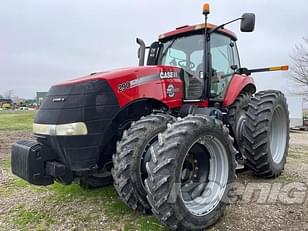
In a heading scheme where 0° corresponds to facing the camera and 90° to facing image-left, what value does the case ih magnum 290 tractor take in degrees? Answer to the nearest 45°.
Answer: approximately 45°
